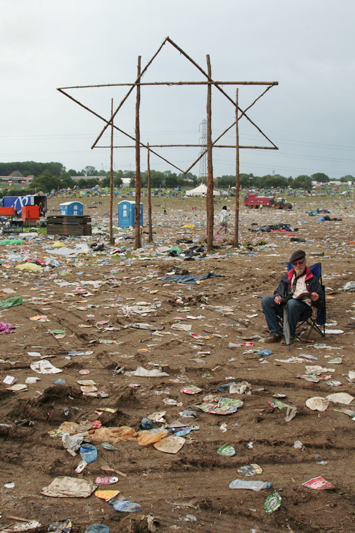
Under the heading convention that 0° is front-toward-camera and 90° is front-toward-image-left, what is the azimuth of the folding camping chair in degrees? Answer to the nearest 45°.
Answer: approximately 45°

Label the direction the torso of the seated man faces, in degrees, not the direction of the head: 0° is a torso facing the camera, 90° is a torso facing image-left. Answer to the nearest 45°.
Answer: approximately 45°

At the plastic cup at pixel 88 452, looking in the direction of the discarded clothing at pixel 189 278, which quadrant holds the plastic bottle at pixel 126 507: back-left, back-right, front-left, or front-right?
back-right

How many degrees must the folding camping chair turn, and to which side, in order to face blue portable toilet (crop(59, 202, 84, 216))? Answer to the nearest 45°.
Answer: approximately 90° to its right

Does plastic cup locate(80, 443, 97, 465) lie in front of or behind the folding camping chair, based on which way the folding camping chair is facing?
in front

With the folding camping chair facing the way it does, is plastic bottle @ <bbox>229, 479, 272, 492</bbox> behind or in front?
in front

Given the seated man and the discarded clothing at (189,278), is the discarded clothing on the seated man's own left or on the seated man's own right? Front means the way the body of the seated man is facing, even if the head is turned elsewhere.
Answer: on the seated man's own right

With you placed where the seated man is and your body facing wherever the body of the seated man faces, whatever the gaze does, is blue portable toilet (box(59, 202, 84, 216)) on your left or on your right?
on your right
